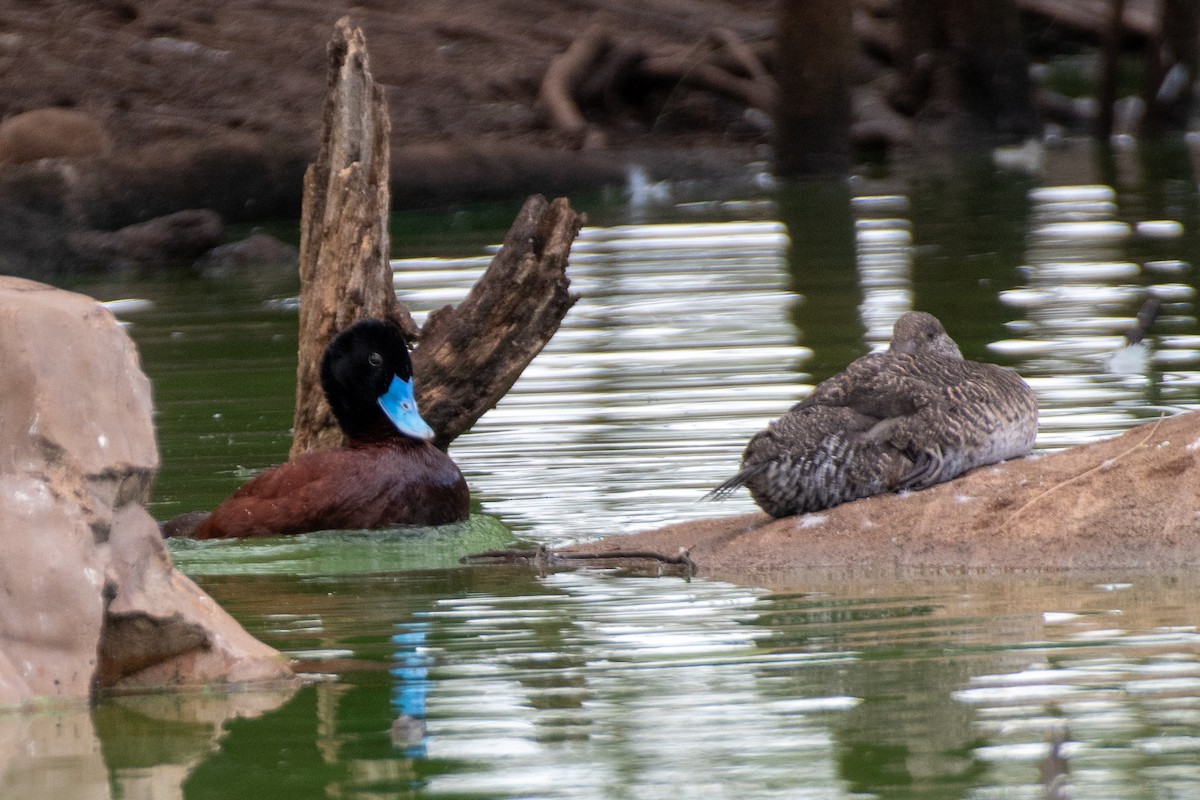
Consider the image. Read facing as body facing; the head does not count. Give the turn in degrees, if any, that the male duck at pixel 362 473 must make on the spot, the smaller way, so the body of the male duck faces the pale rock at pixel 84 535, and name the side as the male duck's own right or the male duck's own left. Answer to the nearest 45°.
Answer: approximately 90° to the male duck's own right

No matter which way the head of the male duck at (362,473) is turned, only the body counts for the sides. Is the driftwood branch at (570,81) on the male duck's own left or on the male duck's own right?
on the male duck's own left

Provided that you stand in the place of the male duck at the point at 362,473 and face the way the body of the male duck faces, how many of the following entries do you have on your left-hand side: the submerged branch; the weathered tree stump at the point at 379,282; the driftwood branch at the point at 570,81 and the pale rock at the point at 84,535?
2

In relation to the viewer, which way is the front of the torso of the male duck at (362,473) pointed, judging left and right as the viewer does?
facing to the right of the viewer

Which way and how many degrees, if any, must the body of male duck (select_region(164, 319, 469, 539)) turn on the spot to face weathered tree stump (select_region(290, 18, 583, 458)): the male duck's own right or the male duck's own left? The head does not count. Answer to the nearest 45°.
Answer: approximately 90° to the male duck's own left

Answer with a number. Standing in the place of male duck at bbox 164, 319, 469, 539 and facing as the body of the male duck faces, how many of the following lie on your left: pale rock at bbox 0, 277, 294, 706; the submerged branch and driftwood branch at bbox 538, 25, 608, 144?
1

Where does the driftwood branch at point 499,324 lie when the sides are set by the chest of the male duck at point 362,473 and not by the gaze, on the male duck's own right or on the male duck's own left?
on the male duck's own left
